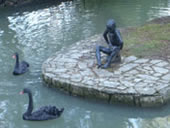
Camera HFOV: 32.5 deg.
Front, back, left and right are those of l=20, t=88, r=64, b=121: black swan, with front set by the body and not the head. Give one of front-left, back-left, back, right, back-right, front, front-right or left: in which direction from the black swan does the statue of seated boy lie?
back-right

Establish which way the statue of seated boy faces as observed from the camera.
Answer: facing the viewer and to the left of the viewer

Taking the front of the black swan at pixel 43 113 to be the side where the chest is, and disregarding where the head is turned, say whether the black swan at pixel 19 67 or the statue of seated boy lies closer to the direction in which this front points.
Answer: the black swan

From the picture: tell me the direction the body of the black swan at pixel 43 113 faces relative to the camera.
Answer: to the viewer's left

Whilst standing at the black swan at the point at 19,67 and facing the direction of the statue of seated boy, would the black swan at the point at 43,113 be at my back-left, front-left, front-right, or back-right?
front-right

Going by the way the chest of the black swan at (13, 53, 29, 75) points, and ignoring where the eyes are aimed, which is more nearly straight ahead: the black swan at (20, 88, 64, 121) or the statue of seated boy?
the black swan

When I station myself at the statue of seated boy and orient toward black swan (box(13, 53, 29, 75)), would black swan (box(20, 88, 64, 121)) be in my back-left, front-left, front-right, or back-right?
front-left

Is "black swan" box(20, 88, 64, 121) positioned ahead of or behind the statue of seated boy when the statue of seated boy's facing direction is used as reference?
ahead

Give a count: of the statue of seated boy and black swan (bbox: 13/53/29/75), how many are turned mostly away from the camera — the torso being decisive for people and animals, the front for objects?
0

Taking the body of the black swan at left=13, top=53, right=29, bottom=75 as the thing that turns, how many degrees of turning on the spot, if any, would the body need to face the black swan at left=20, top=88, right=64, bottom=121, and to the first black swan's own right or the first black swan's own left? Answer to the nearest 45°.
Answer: approximately 45° to the first black swan's own left

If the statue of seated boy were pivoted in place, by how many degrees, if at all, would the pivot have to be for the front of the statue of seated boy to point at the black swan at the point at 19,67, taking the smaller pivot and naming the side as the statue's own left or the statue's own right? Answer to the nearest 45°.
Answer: approximately 45° to the statue's own right
